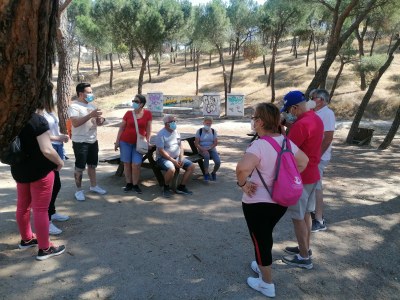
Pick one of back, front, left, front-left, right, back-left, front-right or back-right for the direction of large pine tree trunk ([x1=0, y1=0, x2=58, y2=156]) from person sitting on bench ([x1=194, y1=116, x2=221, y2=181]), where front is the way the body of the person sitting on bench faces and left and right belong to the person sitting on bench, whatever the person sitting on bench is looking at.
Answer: front

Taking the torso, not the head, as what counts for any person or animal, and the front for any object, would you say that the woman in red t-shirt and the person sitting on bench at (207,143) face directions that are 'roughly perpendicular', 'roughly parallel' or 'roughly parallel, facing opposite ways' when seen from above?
roughly parallel

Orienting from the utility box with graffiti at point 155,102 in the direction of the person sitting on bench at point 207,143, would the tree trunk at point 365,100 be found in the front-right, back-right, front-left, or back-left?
front-left

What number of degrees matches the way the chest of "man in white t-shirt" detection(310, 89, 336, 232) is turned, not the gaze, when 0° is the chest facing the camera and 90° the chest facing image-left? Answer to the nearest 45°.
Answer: approximately 90°

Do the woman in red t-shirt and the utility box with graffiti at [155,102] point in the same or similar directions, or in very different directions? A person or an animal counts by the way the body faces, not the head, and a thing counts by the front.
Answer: same or similar directions

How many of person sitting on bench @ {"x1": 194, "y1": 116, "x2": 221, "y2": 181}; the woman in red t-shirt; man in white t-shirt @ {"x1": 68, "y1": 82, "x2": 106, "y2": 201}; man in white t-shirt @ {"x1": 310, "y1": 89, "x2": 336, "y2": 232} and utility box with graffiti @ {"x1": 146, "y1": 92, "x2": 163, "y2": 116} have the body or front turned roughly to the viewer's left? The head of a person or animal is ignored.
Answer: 1

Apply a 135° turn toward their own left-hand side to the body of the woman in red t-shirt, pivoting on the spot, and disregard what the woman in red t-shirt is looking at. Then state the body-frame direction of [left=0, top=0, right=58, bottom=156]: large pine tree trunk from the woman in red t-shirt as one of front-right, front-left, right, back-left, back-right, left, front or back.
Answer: back-right

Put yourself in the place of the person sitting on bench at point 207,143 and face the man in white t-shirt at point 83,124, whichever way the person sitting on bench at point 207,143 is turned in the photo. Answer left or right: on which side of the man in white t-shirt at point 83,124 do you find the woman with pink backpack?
left

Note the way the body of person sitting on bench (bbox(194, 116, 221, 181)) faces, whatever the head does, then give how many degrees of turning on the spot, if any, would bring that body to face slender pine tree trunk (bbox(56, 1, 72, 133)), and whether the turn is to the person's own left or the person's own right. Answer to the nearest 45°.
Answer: approximately 135° to the person's own right

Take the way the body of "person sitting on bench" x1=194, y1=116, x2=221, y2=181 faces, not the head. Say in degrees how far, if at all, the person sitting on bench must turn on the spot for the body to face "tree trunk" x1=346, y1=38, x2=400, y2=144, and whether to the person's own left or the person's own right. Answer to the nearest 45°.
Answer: approximately 135° to the person's own left

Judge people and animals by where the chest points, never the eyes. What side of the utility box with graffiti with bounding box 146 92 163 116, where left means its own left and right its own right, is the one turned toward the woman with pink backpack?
front

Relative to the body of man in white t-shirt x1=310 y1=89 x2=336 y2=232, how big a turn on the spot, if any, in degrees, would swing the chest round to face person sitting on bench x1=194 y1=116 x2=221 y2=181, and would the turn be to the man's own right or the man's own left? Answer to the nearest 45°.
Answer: approximately 45° to the man's own right

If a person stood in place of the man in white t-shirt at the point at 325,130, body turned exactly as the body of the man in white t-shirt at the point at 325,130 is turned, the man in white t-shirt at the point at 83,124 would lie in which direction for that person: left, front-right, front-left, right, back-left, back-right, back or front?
front

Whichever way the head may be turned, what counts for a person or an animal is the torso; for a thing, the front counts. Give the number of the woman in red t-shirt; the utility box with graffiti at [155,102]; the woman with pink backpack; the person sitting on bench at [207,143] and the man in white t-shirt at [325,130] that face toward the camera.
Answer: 3

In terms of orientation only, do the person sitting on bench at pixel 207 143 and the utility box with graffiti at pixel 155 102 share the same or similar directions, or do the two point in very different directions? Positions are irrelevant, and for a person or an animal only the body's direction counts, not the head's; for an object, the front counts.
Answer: same or similar directions

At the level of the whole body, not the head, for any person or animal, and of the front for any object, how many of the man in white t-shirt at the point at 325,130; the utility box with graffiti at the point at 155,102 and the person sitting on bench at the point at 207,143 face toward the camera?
2

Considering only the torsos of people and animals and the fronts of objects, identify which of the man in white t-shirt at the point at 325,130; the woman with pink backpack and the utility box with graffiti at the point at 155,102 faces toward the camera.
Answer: the utility box with graffiti

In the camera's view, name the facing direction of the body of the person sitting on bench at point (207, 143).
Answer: toward the camera
